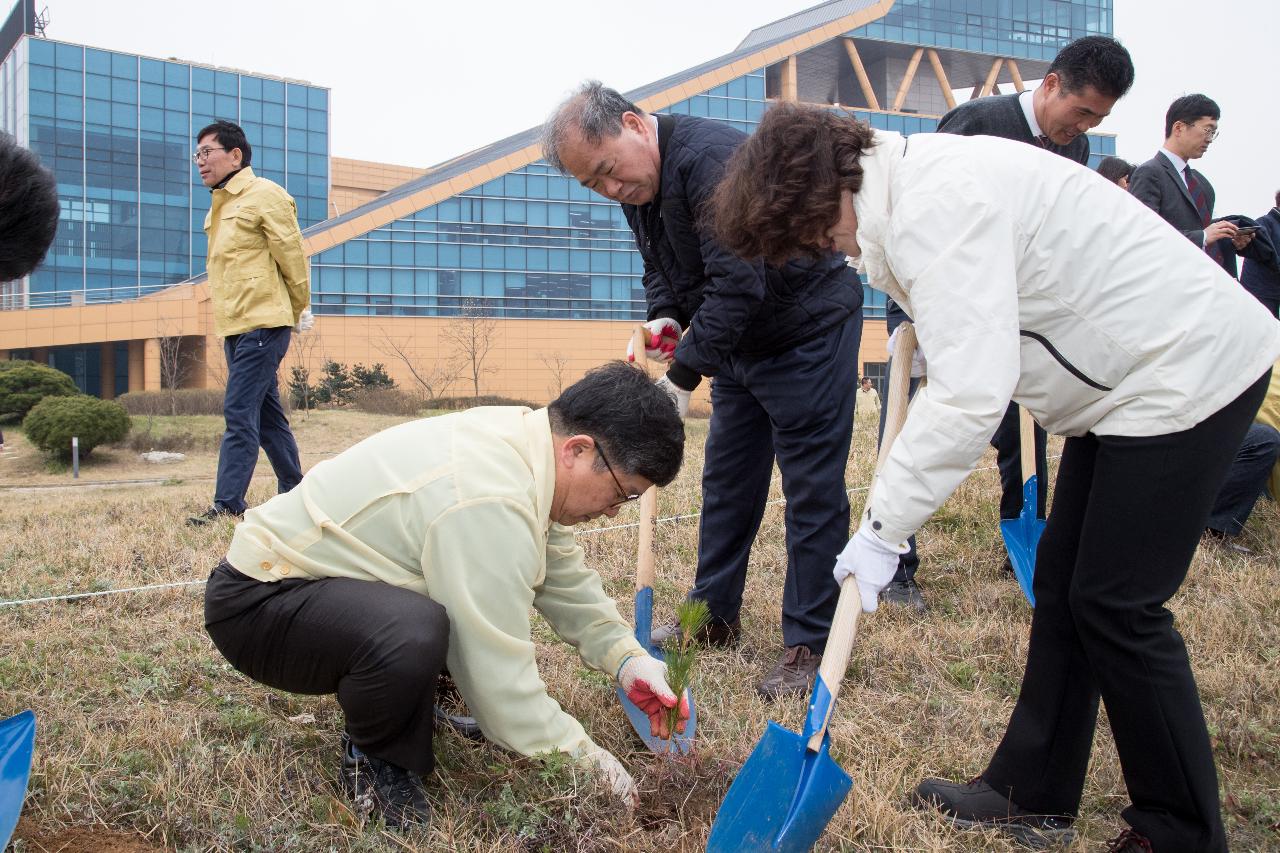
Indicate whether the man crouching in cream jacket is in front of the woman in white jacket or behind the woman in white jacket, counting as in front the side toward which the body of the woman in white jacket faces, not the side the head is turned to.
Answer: in front

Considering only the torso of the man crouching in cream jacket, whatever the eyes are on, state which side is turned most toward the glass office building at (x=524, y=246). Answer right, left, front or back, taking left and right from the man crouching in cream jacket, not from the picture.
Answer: left

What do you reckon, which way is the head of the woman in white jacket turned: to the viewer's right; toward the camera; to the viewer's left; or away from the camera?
to the viewer's left

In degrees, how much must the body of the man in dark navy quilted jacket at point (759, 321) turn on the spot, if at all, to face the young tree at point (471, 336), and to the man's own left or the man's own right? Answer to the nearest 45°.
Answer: approximately 135° to the man's own right

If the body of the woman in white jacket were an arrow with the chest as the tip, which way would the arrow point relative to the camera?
to the viewer's left

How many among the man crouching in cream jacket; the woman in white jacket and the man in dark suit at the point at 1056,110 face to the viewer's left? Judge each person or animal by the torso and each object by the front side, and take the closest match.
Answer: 1

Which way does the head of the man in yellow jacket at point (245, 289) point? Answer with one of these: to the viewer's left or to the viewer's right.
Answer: to the viewer's left

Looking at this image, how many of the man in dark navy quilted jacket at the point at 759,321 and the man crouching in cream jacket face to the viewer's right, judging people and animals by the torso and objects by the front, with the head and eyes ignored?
1

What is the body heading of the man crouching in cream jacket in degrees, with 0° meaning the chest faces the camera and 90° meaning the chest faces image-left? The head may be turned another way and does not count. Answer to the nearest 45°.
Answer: approximately 270°

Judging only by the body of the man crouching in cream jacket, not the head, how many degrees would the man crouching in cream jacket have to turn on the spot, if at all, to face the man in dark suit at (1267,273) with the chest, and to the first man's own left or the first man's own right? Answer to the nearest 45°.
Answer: approximately 45° to the first man's own left

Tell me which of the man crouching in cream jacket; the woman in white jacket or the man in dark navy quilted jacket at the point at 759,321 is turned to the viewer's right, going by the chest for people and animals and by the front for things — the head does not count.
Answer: the man crouching in cream jacket
